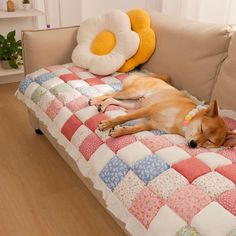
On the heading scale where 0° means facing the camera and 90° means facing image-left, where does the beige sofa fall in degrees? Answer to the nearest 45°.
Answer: approximately 45°

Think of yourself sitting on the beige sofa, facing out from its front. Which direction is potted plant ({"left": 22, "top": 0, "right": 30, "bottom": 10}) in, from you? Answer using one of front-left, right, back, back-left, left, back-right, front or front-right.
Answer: right

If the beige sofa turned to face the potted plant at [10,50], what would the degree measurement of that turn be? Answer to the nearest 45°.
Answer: approximately 90° to its right

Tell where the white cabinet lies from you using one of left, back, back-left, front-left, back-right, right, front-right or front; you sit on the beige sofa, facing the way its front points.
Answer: right
